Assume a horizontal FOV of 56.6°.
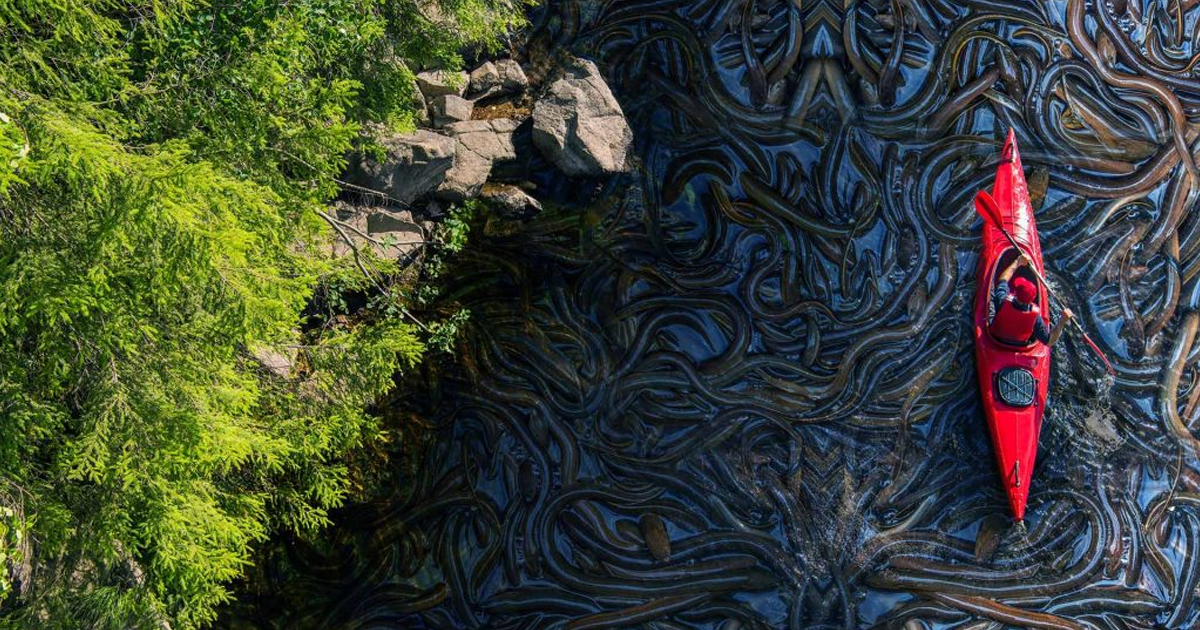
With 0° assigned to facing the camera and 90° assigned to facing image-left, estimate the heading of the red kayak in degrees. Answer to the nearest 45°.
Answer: approximately 180°

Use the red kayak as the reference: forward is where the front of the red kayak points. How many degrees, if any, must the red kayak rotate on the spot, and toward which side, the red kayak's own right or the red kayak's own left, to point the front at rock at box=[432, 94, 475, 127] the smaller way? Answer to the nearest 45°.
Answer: approximately 90° to the red kayak's own left

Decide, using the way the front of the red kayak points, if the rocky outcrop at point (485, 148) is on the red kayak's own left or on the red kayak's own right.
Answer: on the red kayak's own left

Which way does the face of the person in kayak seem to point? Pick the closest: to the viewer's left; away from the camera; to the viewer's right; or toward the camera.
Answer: away from the camera

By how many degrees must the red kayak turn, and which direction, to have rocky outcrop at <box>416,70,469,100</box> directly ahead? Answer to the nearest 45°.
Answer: approximately 90° to its left

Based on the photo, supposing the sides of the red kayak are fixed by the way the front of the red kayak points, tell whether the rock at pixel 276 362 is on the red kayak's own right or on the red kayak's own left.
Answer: on the red kayak's own left

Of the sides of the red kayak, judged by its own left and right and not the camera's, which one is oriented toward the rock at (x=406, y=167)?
left

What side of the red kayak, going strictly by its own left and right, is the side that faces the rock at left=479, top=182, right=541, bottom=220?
left

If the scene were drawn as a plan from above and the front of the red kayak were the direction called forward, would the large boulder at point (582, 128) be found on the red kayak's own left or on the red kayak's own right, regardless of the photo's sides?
on the red kayak's own left
